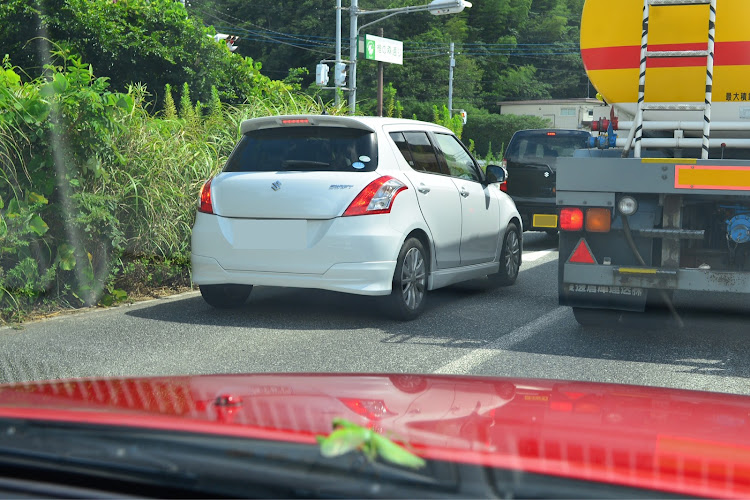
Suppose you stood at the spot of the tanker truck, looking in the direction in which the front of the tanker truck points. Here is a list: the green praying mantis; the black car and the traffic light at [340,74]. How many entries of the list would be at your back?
1

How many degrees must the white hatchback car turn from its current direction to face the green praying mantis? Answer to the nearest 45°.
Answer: approximately 135° to its right

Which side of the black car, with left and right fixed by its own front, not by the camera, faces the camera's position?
back

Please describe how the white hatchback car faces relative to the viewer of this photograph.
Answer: facing away from the viewer and to the right of the viewer

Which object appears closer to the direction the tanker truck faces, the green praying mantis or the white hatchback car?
the white hatchback car

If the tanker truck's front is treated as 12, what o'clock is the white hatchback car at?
The white hatchback car is roughly at 9 o'clock from the tanker truck.

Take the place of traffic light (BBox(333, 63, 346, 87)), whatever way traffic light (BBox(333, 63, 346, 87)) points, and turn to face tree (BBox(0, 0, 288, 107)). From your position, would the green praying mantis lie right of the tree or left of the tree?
left

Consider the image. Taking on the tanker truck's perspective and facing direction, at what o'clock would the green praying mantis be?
The green praying mantis is roughly at 6 o'clock from the tanker truck.

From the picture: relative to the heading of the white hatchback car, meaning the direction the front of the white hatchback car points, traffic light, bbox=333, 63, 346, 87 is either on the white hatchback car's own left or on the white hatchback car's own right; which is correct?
on the white hatchback car's own left

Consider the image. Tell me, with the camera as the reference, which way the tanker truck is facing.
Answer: facing away from the viewer

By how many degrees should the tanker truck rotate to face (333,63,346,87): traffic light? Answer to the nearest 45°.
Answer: approximately 45° to its left

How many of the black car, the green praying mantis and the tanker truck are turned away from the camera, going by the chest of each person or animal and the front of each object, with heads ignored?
2

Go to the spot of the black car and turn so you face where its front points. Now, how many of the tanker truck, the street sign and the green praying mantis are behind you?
2
